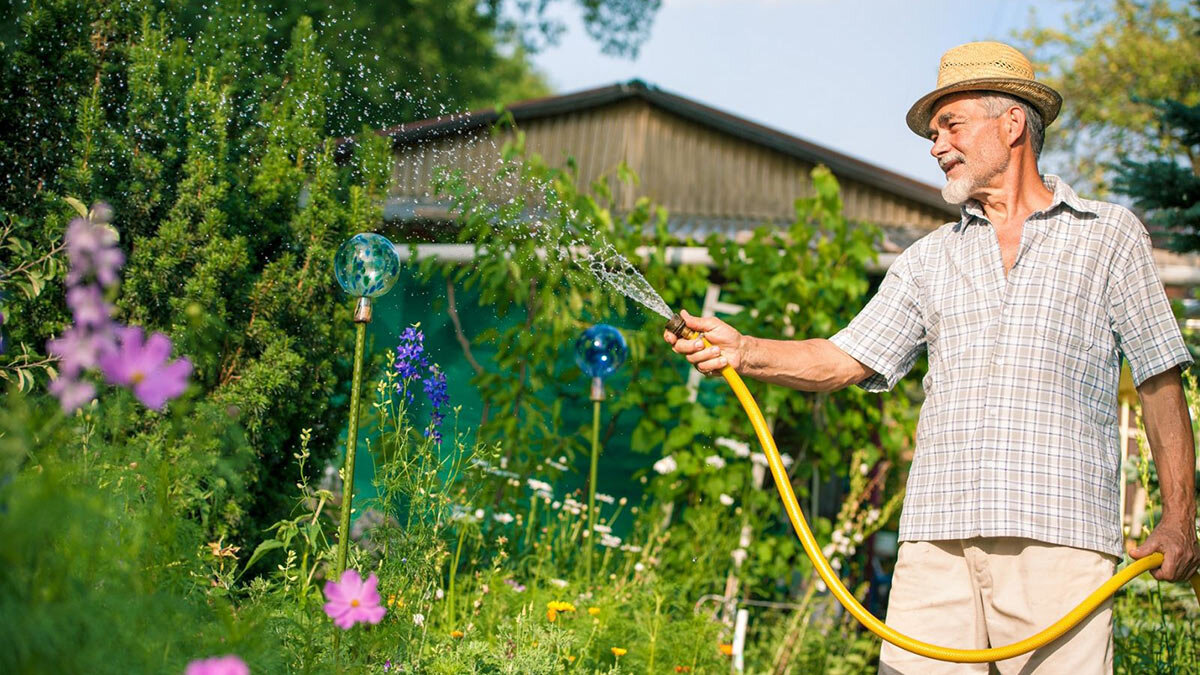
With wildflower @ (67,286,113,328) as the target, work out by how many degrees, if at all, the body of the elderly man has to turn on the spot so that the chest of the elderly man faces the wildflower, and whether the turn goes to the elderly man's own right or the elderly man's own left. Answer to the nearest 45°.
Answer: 0° — they already face it

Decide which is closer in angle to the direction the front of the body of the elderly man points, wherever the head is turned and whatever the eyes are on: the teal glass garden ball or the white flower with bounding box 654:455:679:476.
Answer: the teal glass garden ball

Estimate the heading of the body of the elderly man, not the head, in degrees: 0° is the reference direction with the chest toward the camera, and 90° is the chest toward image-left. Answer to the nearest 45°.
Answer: approximately 45°

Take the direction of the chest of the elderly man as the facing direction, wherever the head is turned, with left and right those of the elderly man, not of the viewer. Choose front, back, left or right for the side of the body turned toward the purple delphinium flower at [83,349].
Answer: front

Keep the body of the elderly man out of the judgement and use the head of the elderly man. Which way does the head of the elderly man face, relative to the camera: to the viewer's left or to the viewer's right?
to the viewer's left

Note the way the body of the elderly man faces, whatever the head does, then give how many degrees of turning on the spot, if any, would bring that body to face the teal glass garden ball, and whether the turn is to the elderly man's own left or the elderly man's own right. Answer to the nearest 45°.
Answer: approximately 45° to the elderly man's own right

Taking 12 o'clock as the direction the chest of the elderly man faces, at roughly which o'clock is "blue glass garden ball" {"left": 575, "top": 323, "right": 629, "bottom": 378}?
The blue glass garden ball is roughly at 3 o'clock from the elderly man.

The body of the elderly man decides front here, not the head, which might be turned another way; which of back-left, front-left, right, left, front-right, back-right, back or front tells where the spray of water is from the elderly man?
right

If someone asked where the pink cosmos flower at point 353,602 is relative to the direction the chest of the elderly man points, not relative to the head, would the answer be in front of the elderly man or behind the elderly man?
in front

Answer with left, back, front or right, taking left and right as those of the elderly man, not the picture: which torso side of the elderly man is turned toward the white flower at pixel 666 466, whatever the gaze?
right
